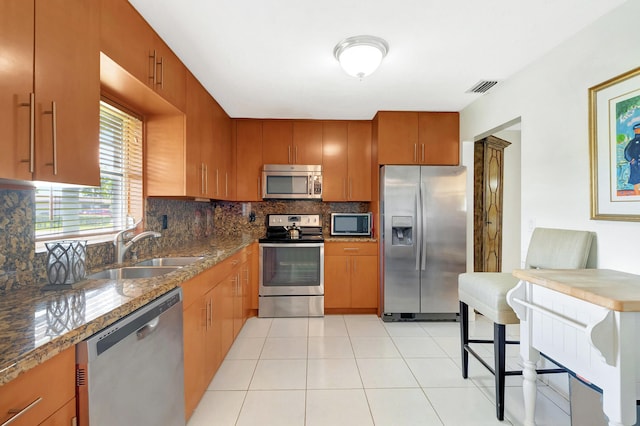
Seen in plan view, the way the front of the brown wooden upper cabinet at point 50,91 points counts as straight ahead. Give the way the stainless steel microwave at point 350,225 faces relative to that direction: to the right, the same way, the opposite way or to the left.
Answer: to the right

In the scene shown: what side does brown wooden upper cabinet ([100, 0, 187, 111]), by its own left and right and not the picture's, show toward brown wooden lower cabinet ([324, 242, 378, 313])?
left

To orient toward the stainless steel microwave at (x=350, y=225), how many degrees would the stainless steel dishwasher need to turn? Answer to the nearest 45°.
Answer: approximately 90° to its left

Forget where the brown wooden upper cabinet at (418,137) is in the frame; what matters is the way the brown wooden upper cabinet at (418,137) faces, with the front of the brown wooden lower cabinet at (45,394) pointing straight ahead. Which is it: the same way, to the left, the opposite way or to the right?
to the right

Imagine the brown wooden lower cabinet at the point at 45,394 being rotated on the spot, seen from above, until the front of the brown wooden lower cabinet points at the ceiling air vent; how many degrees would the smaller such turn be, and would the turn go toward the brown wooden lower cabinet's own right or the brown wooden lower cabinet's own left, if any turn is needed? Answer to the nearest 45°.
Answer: approximately 45° to the brown wooden lower cabinet's own left

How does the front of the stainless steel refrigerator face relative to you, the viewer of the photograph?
facing the viewer

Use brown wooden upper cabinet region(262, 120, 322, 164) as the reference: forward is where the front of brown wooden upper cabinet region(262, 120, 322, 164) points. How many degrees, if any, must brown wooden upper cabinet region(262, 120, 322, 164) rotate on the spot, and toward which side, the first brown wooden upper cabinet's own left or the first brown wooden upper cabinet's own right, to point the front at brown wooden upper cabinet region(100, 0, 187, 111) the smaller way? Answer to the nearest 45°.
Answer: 0° — it already faces it

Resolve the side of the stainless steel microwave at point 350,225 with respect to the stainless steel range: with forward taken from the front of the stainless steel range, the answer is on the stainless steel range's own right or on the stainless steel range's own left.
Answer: on the stainless steel range's own left

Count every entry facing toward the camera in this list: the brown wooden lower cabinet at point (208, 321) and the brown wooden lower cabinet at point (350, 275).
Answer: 1

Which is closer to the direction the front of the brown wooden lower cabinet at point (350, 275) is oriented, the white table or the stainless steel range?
the white table

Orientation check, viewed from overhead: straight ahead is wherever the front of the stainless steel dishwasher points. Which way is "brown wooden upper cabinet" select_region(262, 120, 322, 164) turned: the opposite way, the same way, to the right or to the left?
to the right

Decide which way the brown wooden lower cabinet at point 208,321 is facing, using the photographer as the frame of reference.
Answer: facing to the right of the viewer

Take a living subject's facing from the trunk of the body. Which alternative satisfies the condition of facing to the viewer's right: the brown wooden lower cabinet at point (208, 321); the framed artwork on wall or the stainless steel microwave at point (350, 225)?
the brown wooden lower cabinet

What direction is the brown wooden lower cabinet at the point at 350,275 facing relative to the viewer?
toward the camera
